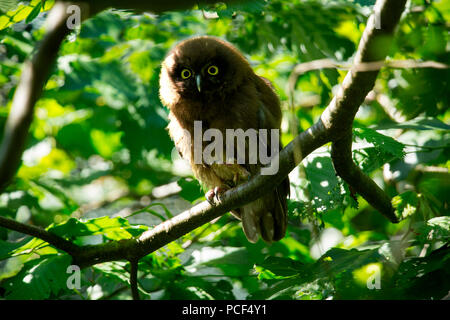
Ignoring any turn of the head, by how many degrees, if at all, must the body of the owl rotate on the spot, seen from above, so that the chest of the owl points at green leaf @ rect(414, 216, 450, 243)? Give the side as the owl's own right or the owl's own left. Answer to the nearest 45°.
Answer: approximately 90° to the owl's own left

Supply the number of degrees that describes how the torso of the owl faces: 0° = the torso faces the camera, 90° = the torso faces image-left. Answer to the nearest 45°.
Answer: approximately 45°

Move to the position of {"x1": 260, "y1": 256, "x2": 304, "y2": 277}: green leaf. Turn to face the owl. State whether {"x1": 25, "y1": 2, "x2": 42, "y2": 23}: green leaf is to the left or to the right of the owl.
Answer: left

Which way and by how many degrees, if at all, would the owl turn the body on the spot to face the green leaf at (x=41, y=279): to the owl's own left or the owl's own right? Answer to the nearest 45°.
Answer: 0° — it already faces it

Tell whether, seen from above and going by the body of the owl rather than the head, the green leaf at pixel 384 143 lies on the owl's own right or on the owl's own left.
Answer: on the owl's own left

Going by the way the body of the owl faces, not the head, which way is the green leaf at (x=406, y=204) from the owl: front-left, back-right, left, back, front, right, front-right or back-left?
left
